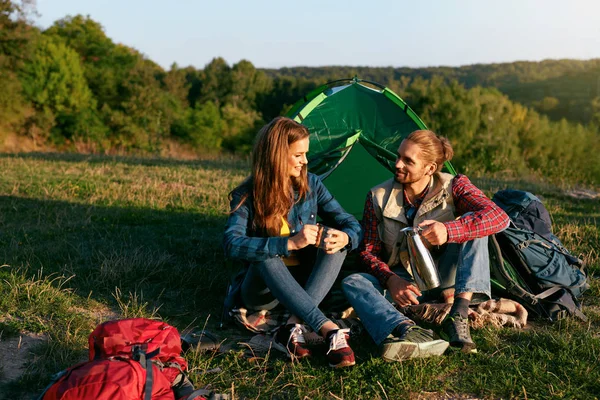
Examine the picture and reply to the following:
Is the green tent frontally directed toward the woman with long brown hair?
yes

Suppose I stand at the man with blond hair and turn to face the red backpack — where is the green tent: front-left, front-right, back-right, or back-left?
back-right

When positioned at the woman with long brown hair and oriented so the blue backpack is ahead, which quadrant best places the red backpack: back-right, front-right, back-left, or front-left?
back-right

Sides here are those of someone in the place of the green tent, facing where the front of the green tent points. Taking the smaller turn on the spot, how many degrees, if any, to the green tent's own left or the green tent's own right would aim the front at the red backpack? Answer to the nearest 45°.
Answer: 0° — it already faces it

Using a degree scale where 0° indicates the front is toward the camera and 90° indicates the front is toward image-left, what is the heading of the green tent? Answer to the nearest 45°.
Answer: approximately 0°

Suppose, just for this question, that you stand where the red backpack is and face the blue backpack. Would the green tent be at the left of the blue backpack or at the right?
left

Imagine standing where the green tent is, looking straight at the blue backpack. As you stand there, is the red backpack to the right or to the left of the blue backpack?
right

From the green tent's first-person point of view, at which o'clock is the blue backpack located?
The blue backpack is roughly at 11 o'clock from the green tent.

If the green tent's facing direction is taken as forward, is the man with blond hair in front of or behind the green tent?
in front

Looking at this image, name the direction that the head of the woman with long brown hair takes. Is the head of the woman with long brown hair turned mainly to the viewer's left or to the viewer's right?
to the viewer's right
